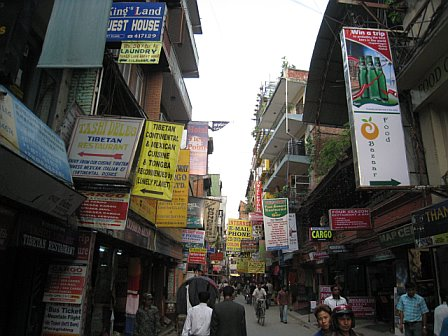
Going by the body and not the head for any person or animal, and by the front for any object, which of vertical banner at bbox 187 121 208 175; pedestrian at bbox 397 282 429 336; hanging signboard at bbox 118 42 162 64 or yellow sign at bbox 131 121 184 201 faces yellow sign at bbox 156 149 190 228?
the vertical banner

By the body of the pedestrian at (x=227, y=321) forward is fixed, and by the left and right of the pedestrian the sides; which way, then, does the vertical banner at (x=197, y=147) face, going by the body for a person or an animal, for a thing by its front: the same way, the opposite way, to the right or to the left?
the opposite way

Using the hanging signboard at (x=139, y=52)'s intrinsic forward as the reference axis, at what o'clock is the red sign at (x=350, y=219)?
The red sign is roughly at 8 o'clock from the hanging signboard.

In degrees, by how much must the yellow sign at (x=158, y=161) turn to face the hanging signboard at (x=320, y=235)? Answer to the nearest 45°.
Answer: approximately 135° to its left
